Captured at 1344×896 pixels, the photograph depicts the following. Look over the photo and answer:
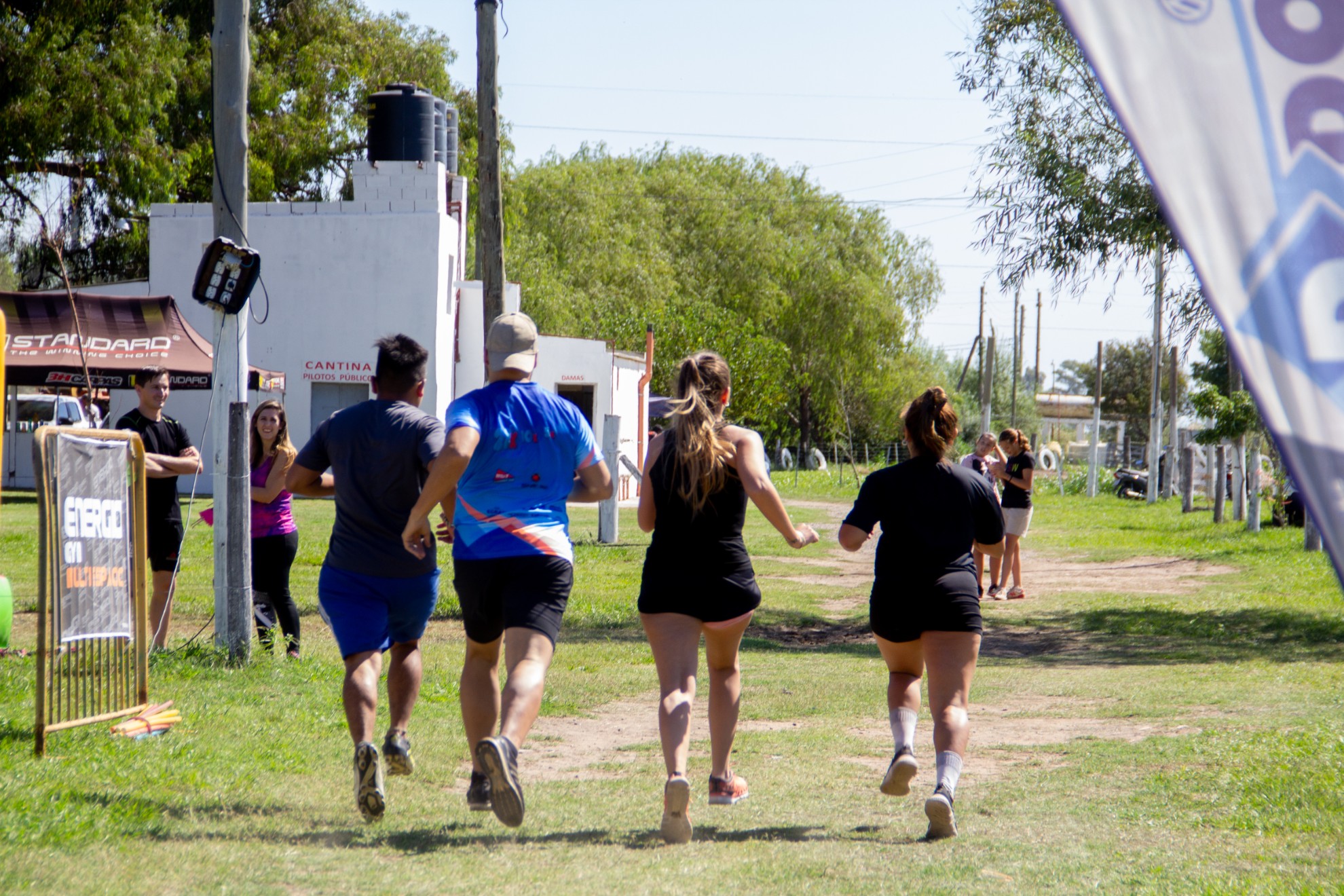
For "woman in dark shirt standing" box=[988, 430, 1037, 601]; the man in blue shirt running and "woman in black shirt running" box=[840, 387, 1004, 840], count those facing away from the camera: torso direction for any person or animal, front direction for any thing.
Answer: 2

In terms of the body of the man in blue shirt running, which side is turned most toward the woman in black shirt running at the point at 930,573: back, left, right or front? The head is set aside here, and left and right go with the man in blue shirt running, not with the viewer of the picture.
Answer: right

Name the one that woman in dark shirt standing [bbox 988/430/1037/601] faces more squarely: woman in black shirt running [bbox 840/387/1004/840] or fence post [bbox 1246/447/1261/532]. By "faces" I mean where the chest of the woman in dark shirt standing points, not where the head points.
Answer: the woman in black shirt running

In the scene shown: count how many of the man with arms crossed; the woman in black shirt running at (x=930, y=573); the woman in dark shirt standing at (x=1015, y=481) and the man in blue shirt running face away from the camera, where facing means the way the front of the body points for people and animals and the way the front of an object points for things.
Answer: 2

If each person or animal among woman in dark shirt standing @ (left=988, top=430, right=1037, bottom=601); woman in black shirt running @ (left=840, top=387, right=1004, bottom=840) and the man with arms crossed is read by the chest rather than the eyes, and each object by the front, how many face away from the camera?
1

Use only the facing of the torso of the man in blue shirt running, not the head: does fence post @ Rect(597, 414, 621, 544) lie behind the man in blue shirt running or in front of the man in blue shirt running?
in front

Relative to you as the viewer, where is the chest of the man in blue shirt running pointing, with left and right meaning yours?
facing away from the viewer

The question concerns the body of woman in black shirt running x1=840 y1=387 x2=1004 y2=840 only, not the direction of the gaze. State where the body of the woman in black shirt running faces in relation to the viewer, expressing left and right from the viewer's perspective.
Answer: facing away from the viewer

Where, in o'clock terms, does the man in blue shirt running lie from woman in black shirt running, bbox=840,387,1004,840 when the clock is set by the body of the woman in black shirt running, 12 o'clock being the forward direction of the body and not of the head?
The man in blue shirt running is roughly at 8 o'clock from the woman in black shirt running.

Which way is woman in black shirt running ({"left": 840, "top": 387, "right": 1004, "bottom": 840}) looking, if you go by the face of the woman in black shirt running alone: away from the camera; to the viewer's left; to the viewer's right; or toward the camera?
away from the camera

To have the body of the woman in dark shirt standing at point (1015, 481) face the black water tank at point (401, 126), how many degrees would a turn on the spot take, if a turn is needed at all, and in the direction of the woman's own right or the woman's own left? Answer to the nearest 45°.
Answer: approximately 90° to the woman's own right

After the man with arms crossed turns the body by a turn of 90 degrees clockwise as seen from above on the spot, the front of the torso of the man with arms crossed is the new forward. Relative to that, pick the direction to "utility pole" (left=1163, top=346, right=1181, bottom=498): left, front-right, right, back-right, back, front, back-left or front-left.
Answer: back

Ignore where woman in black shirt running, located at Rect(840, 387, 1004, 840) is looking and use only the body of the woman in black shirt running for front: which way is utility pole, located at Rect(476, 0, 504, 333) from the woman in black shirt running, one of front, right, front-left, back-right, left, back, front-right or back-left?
front-left

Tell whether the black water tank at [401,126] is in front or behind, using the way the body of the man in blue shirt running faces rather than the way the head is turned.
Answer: in front

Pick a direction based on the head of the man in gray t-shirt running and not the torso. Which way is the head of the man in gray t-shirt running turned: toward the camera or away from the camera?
away from the camera
